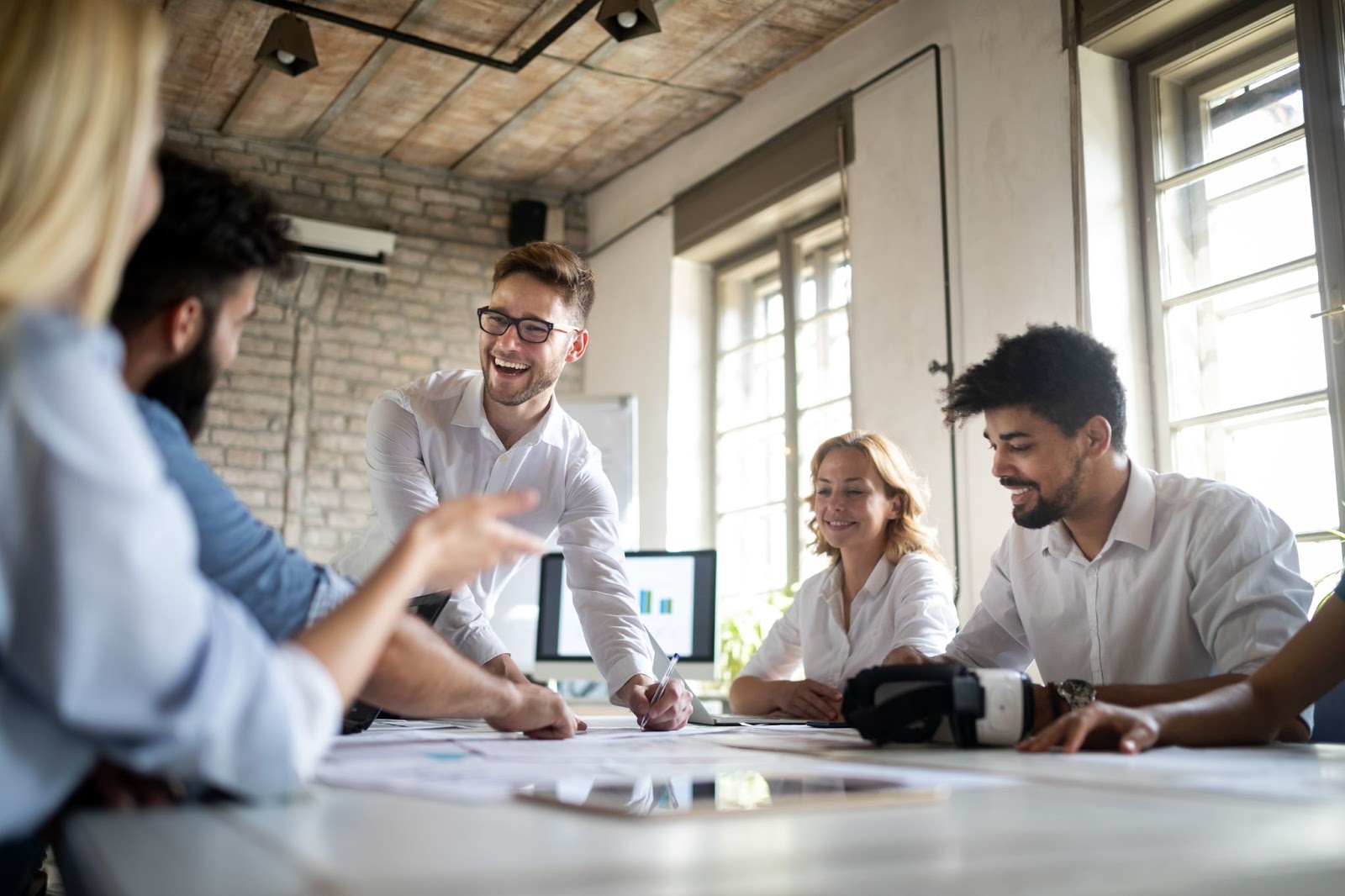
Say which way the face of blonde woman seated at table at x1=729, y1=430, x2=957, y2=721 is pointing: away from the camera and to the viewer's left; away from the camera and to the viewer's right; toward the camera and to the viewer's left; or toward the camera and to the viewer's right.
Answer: toward the camera and to the viewer's left

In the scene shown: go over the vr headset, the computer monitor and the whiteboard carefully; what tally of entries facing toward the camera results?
2

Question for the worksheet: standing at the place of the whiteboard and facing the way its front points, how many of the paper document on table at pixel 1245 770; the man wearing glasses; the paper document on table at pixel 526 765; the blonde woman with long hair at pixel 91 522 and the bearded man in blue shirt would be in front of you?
5

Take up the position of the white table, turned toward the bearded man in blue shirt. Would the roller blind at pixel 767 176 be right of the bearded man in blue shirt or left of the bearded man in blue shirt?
right

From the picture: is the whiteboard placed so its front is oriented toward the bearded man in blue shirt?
yes

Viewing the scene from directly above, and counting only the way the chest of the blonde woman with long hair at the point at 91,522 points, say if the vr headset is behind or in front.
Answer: in front

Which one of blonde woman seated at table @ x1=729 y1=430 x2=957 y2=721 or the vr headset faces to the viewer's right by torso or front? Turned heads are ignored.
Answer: the vr headset

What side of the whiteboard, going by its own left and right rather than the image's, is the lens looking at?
front

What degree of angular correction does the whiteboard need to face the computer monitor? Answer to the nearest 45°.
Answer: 0° — it already faces it

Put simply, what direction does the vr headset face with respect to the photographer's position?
facing to the right of the viewer

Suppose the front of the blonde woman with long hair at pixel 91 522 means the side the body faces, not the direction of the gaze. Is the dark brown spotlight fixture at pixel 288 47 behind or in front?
in front

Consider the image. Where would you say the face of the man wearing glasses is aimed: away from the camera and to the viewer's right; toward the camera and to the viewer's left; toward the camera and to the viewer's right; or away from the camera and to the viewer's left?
toward the camera and to the viewer's left

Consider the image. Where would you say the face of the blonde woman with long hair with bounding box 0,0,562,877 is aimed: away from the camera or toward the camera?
away from the camera

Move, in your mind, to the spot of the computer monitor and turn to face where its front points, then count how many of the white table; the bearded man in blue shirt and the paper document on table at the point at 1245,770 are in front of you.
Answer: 3

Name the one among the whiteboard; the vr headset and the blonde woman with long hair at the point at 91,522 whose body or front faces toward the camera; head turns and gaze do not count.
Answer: the whiteboard

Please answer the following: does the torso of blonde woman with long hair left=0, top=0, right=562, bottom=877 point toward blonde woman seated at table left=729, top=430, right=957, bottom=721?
yes

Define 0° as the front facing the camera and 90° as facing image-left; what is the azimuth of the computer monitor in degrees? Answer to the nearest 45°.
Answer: approximately 0°

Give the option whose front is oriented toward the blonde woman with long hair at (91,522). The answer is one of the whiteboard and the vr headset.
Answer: the whiteboard
